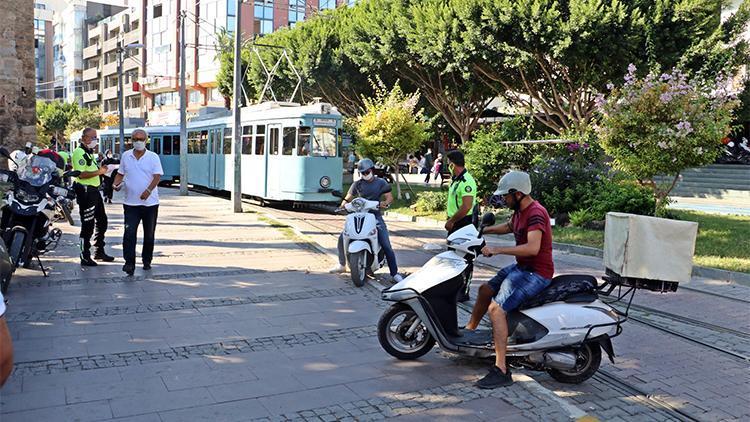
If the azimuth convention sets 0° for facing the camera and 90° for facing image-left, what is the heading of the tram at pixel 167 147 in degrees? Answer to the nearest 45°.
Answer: approximately 315°

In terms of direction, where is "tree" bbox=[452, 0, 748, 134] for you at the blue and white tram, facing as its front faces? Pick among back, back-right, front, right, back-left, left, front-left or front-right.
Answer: front-left

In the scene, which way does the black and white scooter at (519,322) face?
to the viewer's left

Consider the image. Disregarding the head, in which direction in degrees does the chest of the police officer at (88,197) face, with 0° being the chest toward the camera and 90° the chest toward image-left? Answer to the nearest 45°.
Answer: approximately 315°

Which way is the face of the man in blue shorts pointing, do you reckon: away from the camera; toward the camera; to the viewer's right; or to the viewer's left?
to the viewer's left

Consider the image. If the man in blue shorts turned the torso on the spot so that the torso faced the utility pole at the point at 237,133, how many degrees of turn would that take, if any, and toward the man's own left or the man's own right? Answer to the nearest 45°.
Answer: approximately 45° to the man's own right

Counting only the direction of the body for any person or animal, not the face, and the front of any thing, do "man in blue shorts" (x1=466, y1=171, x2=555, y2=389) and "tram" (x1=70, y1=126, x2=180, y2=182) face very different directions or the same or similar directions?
very different directions

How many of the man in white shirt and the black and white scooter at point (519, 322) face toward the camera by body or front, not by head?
1

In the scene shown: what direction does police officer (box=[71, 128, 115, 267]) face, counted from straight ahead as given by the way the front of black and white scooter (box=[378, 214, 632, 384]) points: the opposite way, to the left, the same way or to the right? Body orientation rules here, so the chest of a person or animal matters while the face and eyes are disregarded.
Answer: the opposite way

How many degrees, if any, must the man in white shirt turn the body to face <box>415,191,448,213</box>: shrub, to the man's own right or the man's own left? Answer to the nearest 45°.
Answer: approximately 135° to the man's own left

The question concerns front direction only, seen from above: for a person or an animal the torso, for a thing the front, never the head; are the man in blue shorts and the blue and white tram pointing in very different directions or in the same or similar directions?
very different directions

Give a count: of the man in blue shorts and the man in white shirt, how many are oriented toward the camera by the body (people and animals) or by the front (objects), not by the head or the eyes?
1
